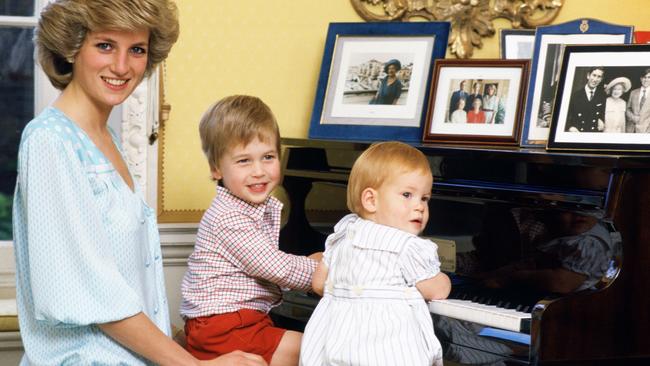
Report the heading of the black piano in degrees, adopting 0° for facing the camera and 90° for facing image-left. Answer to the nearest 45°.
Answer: approximately 45°

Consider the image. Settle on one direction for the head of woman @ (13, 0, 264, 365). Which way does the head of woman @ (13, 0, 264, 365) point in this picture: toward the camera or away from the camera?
toward the camera

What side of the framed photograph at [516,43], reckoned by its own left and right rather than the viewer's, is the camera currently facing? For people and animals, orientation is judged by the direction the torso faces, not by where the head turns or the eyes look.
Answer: front

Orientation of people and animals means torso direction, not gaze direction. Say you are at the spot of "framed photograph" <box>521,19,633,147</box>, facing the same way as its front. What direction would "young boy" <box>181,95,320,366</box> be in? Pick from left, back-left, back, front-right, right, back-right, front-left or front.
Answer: front-right

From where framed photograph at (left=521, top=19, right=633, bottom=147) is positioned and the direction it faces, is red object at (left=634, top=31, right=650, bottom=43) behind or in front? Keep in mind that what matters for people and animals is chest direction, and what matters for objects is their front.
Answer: behind

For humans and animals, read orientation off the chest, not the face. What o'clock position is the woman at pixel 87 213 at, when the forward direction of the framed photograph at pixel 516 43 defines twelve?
The woman is roughly at 1 o'clock from the framed photograph.

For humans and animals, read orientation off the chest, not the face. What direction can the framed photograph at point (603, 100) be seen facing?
toward the camera
